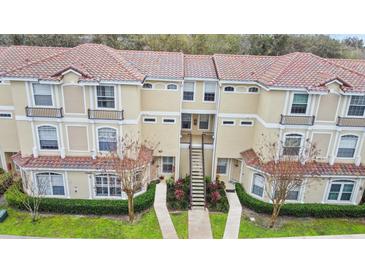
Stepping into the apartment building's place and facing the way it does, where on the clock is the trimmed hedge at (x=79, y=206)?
The trimmed hedge is roughly at 2 o'clock from the apartment building.

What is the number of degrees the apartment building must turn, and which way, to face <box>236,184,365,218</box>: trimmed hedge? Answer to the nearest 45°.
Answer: approximately 90° to its left

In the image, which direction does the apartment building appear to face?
toward the camera
